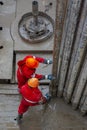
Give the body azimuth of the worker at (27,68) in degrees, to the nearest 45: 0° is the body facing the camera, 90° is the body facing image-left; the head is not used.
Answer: approximately 270°
